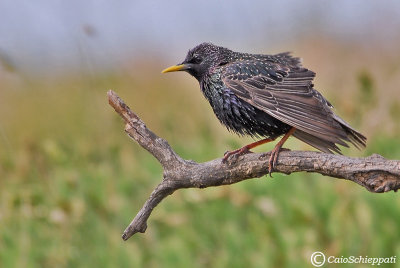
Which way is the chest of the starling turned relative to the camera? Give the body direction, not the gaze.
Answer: to the viewer's left
